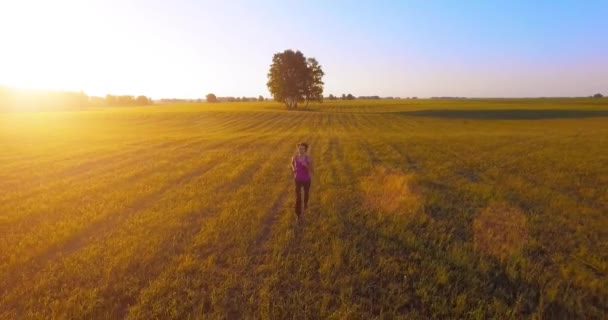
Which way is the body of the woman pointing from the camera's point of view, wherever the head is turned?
toward the camera
